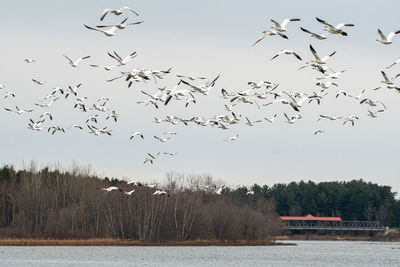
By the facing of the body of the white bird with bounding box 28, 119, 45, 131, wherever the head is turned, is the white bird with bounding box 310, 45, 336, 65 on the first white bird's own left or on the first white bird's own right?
on the first white bird's own right
